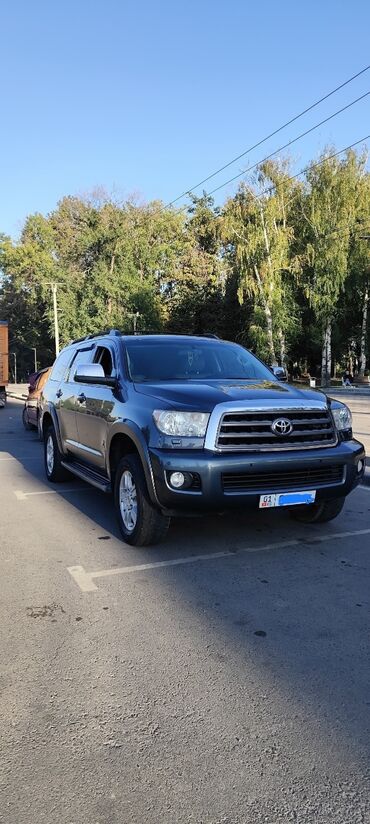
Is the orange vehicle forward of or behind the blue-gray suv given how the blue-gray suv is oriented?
behind

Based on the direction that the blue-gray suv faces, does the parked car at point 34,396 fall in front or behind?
behind

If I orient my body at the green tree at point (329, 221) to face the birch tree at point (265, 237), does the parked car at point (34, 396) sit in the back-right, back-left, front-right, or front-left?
front-left

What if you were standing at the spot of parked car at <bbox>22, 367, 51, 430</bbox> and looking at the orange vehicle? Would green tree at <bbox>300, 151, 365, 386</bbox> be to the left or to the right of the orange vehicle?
right

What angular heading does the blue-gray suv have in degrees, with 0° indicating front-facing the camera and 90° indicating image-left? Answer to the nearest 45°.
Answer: approximately 315°

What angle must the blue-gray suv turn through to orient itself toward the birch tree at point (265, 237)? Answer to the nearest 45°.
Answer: approximately 135° to its left

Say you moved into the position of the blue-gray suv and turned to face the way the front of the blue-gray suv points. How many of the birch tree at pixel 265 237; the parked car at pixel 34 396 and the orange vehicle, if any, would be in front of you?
0
